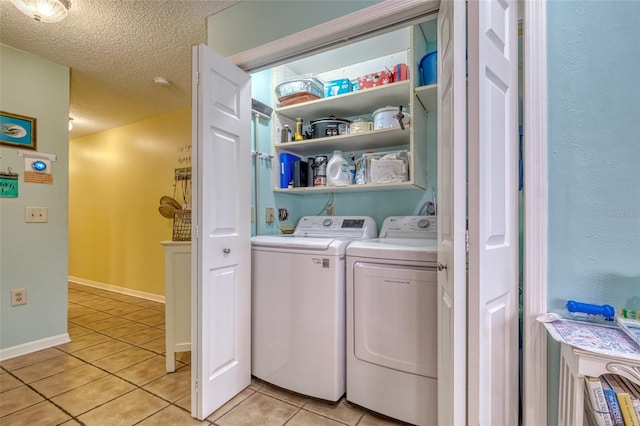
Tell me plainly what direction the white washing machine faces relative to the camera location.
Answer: facing the viewer and to the left of the viewer

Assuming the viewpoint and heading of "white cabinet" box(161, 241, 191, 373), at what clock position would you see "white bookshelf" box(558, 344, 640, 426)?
"white bookshelf" box(558, 344, 640, 426) is roughly at 8 o'clock from "white cabinet" box(161, 241, 191, 373).

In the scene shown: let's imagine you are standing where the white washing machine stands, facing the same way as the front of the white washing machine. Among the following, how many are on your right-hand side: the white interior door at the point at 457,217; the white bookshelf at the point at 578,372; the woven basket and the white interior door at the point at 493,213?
1

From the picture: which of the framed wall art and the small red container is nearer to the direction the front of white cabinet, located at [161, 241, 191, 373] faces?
the framed wall art

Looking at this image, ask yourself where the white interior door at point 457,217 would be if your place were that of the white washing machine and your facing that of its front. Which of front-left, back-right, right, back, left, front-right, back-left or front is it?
left

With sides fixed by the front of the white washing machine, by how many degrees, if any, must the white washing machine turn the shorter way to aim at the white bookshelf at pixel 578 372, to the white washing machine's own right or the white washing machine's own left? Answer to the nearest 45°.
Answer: approximately 90° to the white washing machine's own left

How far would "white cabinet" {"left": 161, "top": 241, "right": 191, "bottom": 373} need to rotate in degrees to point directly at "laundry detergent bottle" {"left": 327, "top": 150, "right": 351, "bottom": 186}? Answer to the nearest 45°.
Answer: approximately 180°

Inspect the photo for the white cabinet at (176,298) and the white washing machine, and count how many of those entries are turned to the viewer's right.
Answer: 0

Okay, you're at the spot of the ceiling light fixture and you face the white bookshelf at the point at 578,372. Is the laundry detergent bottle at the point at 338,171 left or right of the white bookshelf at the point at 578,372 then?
left

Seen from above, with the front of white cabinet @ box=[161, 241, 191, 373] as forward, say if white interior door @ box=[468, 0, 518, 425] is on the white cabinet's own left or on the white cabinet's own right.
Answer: on the white cabinet's own left

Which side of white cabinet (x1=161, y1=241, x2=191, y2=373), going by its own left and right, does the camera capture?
left

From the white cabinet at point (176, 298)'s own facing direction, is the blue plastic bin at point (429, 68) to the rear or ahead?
to the rear
